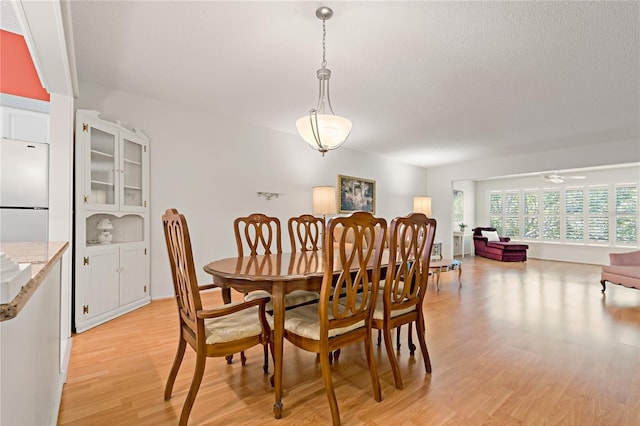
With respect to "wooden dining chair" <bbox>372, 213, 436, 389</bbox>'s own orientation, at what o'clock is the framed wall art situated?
The framed wall art is roughly at 1 o'clock from the wooden dining chair.

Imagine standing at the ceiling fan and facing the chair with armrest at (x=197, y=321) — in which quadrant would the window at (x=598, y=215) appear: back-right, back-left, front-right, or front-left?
back-left

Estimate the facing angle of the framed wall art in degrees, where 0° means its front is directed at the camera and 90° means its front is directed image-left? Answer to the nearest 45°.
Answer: approximately 315°

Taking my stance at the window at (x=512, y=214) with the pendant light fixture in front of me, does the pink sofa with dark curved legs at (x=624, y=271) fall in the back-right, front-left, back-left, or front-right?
front-left

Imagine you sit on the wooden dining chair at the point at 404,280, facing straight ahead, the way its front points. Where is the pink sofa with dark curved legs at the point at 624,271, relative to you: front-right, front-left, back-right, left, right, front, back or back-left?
right

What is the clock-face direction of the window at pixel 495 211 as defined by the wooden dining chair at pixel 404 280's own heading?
The window is roughly at 2 o'clock from the wooden dining chair.

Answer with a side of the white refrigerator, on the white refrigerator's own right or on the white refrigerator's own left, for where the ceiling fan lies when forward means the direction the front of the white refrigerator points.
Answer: on the white refrigerator's own left

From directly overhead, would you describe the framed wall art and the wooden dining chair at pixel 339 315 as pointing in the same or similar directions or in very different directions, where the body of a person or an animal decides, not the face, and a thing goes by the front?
very different directions

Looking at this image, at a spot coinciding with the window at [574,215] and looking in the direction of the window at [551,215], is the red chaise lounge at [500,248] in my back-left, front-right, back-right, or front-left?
front-left

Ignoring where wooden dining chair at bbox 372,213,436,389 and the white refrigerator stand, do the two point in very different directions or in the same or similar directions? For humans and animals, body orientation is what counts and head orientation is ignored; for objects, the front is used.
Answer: very different directions

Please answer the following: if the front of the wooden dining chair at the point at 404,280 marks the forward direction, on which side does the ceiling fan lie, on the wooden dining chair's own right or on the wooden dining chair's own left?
on the wooden dining chair's own right

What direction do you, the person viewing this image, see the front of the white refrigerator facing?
facing the viewer

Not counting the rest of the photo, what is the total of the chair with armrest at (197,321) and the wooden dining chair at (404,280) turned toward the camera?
0

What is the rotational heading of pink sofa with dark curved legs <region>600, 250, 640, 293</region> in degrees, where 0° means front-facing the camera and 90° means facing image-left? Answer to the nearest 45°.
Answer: approximately 45°
